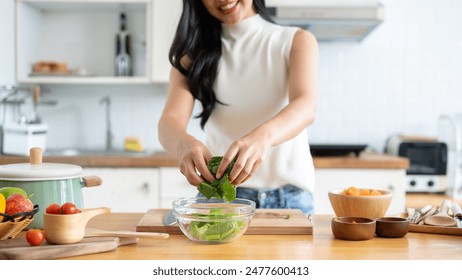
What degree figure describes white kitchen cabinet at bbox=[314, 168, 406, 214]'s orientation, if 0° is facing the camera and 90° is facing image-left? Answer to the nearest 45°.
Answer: approximately 0°

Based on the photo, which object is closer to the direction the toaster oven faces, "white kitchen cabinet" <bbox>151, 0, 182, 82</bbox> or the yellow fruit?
the yellow fruit

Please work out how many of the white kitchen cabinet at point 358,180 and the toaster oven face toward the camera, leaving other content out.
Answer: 2

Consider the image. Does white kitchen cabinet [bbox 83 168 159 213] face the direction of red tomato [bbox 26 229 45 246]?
yes

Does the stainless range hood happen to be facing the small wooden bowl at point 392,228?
yes

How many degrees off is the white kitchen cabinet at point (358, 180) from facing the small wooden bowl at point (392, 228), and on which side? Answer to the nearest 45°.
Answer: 0° — it already faces it

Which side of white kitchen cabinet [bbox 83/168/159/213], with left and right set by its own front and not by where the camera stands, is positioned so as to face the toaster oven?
left

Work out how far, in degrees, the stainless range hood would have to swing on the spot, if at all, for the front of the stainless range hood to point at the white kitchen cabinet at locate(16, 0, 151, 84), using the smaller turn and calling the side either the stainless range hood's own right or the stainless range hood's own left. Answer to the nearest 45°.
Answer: approximately 90° to the stainless range hood's own right

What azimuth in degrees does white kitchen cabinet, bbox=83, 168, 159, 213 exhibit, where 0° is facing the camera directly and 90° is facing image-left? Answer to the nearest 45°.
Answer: approximately 0°
